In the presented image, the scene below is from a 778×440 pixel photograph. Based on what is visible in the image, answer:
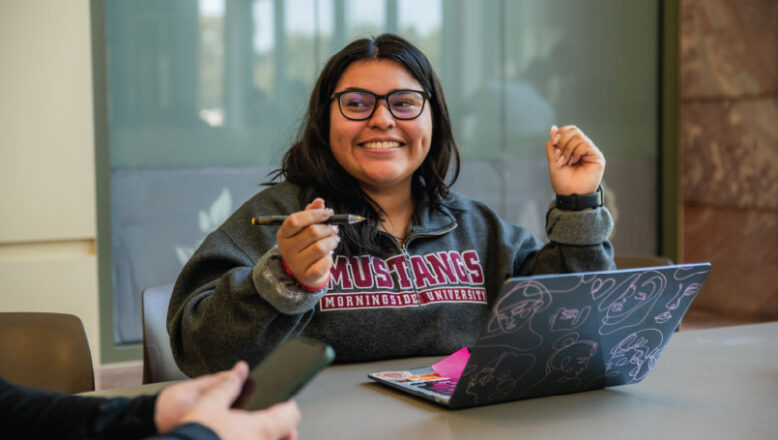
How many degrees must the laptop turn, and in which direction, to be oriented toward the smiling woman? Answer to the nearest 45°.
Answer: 0° — it already faces them

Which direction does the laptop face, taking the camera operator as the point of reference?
facing away from the viewer and to the left of the viewer
